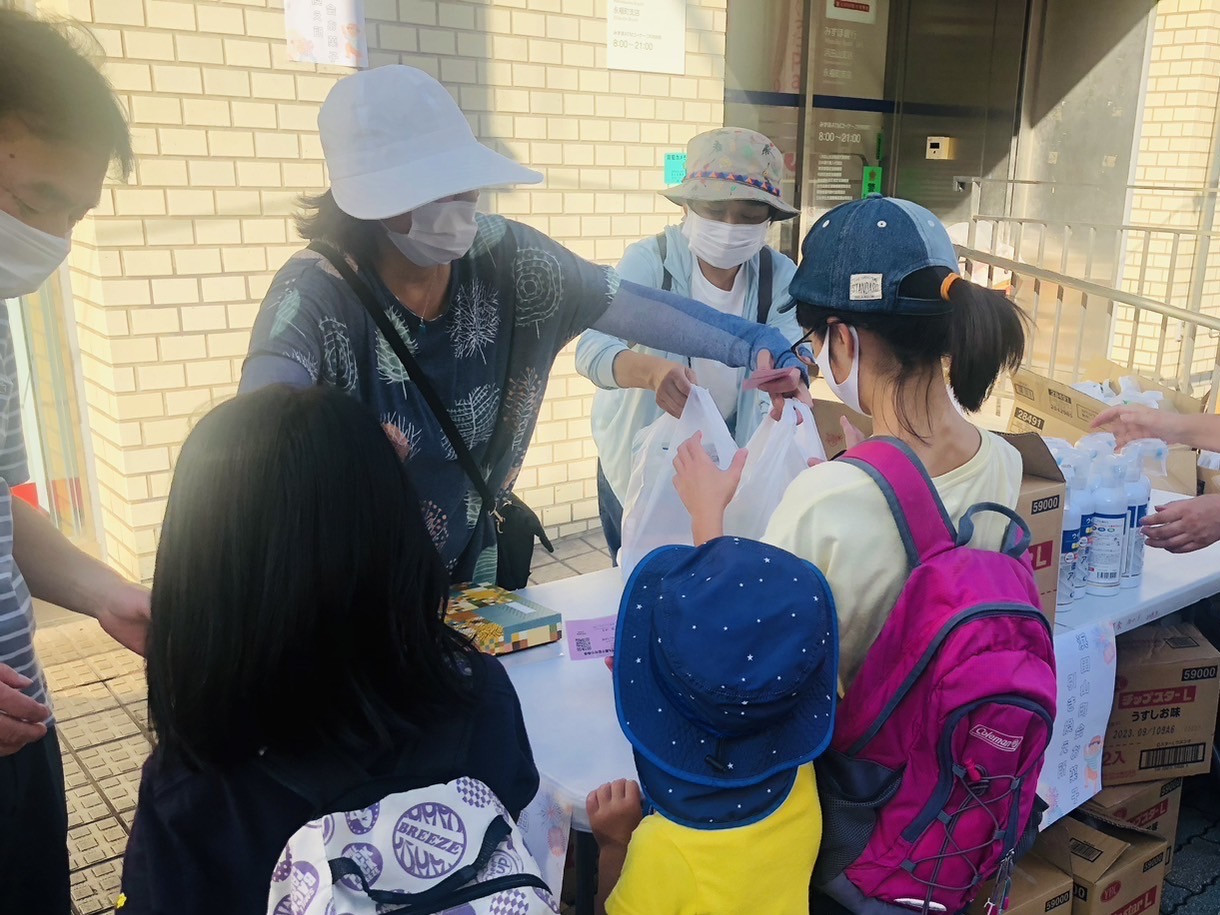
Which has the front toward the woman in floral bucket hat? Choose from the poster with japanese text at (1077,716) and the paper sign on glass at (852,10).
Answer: the paper sign on glass

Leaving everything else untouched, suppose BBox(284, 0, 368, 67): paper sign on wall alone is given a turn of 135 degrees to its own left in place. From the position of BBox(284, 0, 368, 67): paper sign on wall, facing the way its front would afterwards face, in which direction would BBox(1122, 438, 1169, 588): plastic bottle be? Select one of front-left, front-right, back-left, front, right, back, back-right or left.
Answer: right

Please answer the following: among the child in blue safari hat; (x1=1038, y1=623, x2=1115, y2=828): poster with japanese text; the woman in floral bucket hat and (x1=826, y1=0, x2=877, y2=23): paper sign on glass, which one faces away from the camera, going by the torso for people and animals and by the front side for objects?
the child in blue safari hat

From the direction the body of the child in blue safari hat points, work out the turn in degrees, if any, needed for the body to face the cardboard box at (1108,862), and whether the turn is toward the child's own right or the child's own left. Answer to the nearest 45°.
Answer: approximately 45° to the child's own right

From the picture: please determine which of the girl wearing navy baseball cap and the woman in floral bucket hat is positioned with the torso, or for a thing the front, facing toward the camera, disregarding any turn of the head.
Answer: the woman in floral bucket hat

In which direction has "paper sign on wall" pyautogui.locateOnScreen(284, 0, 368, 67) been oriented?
toward the camera

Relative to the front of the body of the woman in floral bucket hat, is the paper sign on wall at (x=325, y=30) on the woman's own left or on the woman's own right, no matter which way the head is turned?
on the woman's own right

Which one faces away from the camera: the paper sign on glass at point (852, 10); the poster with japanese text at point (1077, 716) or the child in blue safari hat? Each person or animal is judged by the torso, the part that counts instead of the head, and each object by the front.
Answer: the child in blue safari hat

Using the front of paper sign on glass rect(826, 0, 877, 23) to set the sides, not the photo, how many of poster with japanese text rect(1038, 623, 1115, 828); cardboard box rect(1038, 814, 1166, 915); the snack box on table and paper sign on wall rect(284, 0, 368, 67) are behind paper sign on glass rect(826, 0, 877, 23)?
0

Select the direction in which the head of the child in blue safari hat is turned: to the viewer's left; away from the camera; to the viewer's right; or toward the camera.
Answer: away from the camera

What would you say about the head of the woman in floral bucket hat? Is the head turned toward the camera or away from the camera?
toward the camera

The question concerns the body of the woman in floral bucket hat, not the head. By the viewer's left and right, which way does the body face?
facing the viewer

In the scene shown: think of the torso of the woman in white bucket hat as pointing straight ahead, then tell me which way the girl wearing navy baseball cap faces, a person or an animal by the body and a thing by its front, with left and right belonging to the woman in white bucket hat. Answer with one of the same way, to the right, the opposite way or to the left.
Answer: the opposite way

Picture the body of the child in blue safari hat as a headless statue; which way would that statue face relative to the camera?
away from the camera
